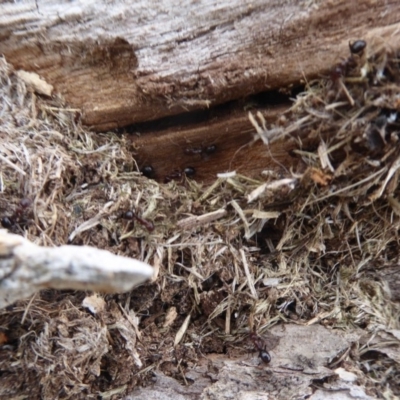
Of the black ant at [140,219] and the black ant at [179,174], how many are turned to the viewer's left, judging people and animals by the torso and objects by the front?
1

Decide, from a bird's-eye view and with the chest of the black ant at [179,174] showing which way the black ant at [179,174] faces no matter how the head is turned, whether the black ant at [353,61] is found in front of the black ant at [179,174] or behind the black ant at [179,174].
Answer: behind

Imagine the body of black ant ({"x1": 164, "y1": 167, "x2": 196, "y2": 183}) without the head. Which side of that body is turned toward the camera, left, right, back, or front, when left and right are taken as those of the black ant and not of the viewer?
left

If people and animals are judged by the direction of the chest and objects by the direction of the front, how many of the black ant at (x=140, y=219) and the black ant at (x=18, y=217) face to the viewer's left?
0

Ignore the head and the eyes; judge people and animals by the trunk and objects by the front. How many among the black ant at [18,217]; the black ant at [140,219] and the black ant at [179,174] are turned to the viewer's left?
1

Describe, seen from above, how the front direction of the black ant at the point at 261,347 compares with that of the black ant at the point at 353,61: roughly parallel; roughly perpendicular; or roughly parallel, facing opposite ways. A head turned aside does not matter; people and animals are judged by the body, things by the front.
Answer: roughly perpendicular

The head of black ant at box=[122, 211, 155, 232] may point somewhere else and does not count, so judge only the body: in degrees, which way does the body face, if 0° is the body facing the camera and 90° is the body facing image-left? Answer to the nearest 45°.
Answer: approximately 315°
